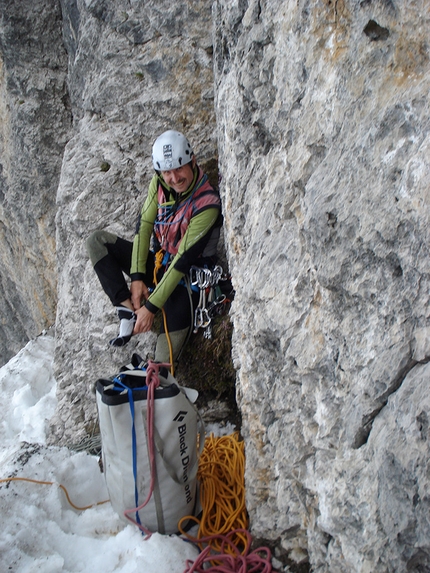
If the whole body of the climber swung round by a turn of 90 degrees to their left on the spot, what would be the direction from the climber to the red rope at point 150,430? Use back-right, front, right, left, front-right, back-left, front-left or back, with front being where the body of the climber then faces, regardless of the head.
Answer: front-right

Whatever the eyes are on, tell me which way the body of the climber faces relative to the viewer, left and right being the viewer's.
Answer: facing the viewer and to the left of the viewer

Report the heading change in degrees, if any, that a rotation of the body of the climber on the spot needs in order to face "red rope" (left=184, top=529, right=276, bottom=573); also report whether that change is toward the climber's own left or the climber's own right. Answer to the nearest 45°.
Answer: approximately 45° to the climber's own left

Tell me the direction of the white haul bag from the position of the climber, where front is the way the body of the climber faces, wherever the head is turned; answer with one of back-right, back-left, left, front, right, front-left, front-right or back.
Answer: front-left
